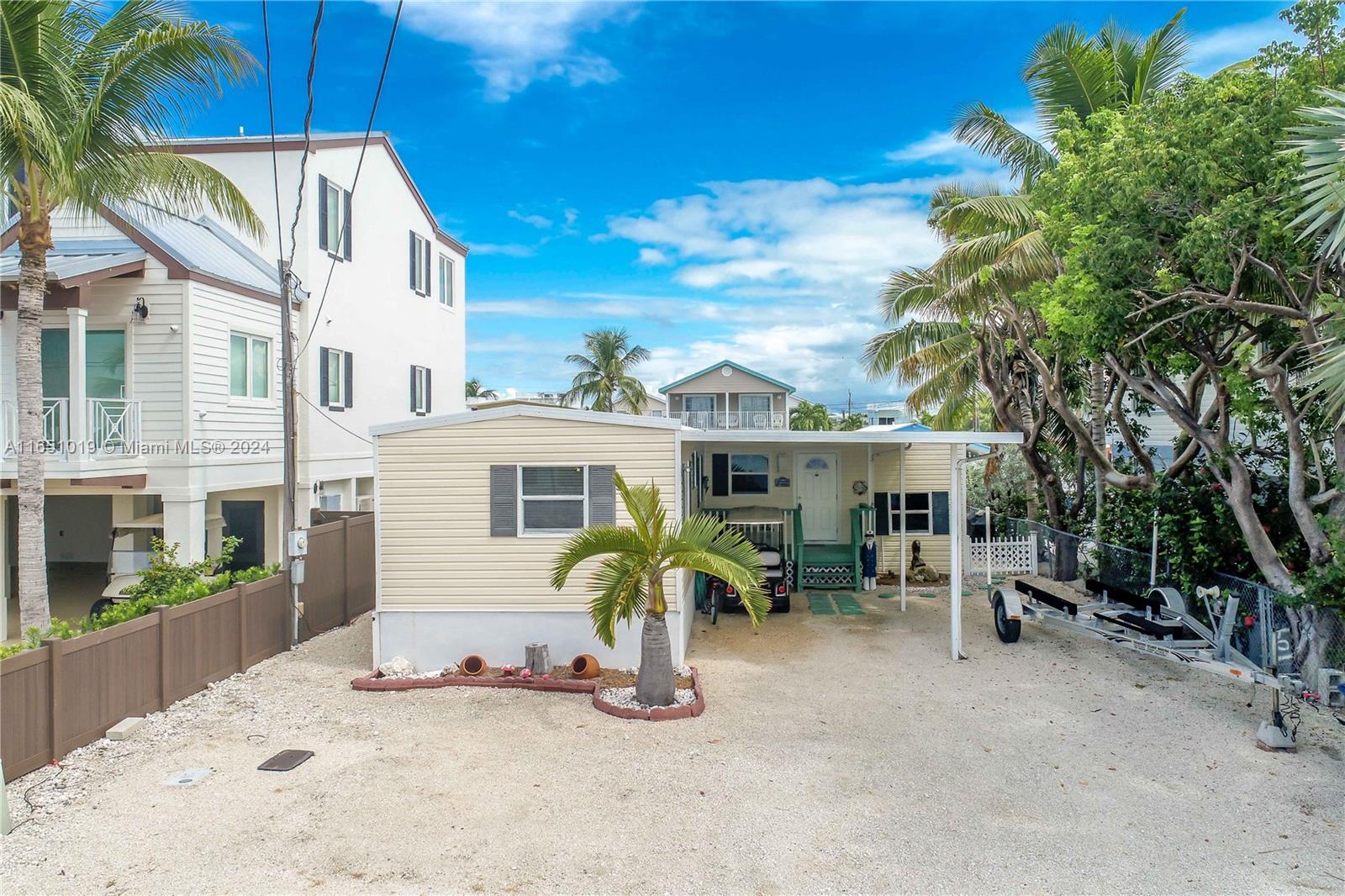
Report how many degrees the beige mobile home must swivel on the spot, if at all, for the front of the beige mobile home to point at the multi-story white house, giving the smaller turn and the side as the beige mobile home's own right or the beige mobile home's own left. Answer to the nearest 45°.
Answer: approximately 135° to the beige mobile home's own right

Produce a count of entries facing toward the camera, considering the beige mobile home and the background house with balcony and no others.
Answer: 2

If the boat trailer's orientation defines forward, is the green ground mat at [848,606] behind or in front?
behind

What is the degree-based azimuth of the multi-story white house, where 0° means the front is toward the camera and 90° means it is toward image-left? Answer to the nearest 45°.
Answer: approximately 45°

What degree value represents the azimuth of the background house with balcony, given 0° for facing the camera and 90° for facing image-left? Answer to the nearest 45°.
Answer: approximately 0°

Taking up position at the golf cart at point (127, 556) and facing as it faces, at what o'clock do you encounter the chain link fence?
The chain link fence is roughly at 9 o'clock from the golf cart.

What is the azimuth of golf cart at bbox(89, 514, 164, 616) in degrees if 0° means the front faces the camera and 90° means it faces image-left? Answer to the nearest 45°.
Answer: approximately 45°

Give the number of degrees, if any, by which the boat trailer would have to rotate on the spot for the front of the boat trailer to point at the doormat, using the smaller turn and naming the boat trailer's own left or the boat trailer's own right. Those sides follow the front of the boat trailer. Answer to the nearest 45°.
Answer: approximately 180°
